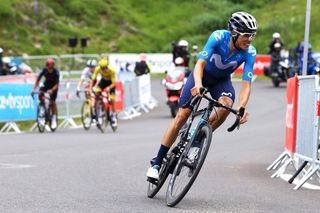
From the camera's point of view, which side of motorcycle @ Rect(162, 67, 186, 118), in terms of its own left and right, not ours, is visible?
front

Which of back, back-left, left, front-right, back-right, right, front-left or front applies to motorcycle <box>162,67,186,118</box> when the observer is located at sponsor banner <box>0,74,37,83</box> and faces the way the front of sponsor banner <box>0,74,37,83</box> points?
left

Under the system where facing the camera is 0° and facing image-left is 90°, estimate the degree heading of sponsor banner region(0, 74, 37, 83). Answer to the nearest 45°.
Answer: approximately 0°

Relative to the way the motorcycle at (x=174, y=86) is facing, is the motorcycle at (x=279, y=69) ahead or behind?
behind

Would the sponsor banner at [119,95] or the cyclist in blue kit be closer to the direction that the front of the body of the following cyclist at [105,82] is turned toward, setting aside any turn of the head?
the cyclist in blue kit

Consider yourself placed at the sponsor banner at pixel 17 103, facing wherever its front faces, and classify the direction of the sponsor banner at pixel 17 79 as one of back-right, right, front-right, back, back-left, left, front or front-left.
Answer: back

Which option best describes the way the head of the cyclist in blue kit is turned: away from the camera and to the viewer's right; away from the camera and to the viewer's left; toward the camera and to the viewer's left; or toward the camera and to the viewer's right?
toward the camera and to the viewer's right

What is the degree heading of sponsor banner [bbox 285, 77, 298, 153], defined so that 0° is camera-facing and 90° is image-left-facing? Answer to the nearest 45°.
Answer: approximately 45°

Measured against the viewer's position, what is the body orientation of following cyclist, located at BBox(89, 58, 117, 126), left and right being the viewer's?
facing the viewer

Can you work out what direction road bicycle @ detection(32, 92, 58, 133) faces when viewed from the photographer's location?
facing the viewer and to the left of the viewer
